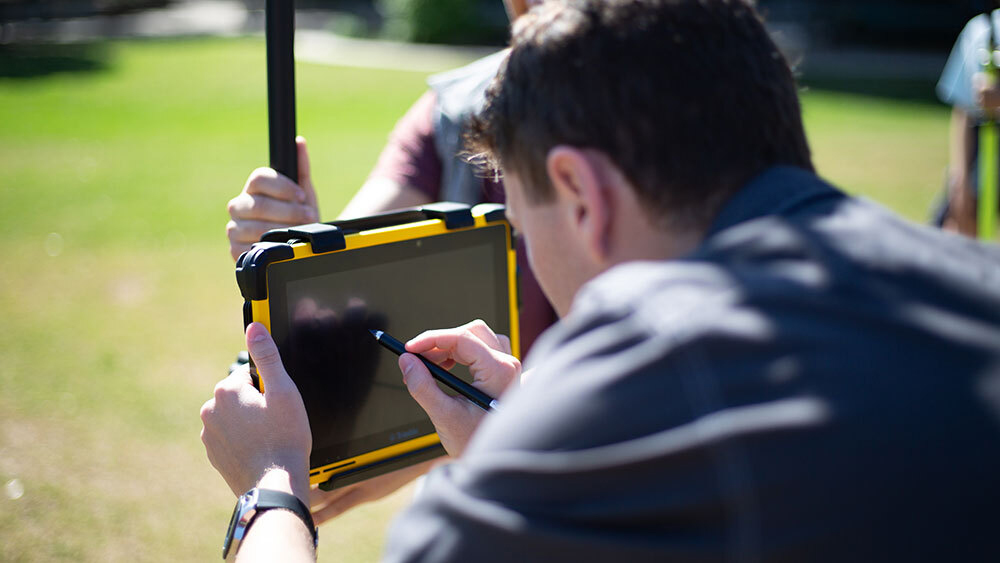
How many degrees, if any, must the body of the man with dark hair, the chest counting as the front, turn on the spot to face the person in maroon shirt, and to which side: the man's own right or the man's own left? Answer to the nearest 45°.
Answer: approximately 45° to the man's own right

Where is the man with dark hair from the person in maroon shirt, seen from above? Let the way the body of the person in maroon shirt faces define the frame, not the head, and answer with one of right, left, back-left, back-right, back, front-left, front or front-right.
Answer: front-left

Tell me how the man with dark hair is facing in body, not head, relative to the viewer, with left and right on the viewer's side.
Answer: facing away from the viewer and to the left of the viewer

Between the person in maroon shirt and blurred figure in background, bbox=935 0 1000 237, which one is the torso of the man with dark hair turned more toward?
the person in maroon shirt

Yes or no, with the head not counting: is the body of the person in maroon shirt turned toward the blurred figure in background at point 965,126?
no

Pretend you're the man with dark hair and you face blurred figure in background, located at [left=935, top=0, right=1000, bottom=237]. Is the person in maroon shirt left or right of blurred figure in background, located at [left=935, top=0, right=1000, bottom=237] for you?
left

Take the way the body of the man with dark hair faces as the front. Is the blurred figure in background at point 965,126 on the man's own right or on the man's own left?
on the man's own right

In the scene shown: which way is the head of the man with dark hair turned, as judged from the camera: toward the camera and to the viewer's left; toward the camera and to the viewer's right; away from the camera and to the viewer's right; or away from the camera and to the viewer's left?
away from the camera and to the viewer's left
